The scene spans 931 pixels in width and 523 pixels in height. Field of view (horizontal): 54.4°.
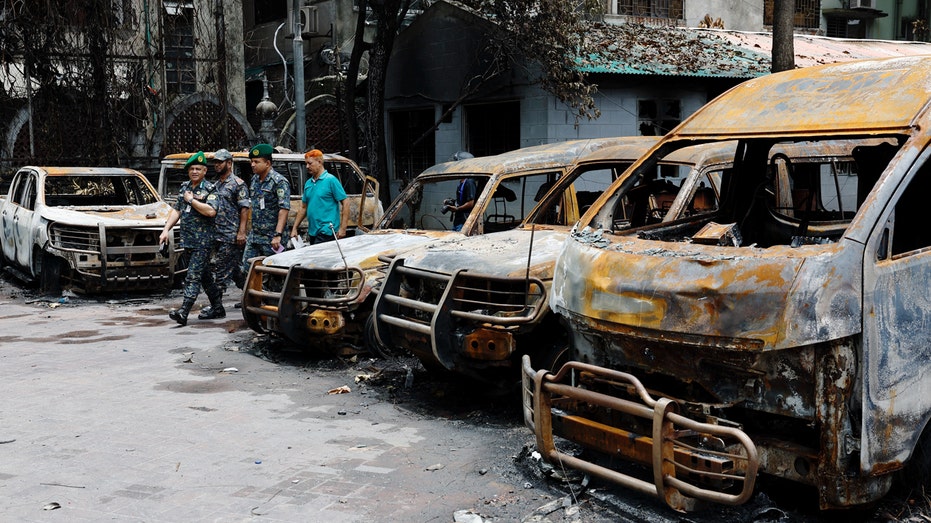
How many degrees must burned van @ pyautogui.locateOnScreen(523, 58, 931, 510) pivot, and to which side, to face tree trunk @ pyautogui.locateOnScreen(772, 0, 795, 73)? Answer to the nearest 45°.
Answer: approximately 135° to its right

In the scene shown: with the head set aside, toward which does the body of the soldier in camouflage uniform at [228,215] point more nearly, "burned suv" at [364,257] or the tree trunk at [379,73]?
the burned suv

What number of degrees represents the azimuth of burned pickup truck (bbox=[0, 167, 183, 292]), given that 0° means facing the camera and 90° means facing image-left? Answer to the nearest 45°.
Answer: approximately 315°

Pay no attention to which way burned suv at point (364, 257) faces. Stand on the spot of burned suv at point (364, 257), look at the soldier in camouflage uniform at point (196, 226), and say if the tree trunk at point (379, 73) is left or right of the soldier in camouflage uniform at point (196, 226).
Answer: right

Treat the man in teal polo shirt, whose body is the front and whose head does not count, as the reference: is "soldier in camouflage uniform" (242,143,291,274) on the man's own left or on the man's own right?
on the man's own right

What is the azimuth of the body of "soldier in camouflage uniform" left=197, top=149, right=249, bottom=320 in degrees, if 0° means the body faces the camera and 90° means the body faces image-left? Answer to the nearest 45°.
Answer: approximately 45°

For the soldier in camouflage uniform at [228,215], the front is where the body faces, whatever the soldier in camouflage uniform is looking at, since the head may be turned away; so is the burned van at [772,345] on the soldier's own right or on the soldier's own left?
on the soldier's own left

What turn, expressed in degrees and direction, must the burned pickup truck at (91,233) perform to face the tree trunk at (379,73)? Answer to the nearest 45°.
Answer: approximately 90° to its left

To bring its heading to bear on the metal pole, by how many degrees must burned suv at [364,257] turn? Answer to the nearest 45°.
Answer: approximately 135° to its right
